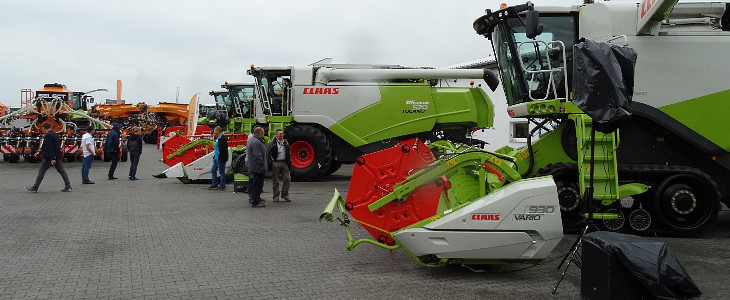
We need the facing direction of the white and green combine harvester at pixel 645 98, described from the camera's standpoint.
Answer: facing to the left of the viewer

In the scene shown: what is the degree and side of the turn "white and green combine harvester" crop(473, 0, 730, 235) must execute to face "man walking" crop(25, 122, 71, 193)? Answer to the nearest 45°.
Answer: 0° — it already faces them

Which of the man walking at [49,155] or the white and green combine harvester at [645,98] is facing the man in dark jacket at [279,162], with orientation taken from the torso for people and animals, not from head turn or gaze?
the white and green combine harvester

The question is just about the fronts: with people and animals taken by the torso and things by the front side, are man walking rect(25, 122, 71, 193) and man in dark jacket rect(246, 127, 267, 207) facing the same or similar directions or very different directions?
very different directions

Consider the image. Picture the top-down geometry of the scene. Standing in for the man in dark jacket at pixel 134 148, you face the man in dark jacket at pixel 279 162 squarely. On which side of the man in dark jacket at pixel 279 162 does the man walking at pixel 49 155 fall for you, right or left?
right

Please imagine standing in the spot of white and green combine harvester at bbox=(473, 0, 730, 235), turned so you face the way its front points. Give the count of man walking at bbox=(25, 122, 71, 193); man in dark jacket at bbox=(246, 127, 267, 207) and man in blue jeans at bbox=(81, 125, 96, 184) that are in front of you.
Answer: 3

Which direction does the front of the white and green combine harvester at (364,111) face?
to the viewer's left
